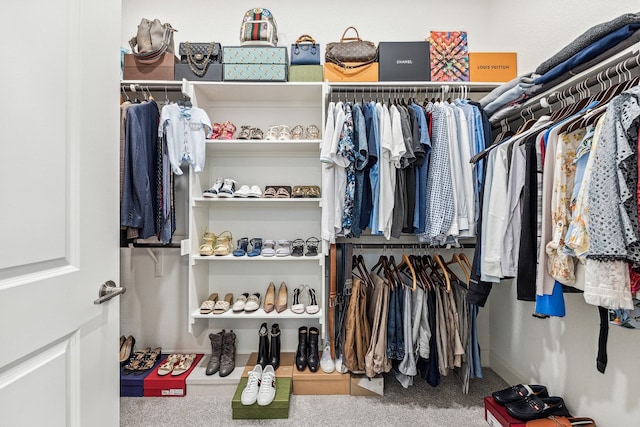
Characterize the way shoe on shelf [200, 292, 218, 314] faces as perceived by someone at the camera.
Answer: facing the viewer and to the left of the viewer

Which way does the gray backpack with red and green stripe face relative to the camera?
toward the camera

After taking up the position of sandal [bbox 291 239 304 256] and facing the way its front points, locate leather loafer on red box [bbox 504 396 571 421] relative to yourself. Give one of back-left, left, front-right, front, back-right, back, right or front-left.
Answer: front-left

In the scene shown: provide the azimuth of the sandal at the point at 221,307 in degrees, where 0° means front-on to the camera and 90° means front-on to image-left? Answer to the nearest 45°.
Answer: approximately 45°

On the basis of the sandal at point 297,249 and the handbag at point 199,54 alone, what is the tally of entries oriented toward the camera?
2

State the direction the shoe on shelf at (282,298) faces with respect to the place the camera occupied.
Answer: facing the viewer

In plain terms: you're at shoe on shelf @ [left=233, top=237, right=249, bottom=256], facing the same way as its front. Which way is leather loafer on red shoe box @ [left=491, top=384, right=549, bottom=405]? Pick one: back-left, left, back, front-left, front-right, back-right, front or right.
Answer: left

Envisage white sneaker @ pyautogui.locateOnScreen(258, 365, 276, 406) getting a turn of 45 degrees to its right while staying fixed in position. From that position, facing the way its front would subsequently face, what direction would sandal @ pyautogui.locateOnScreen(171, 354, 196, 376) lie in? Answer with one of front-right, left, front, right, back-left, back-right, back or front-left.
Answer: right

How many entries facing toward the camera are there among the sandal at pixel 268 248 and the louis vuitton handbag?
2
